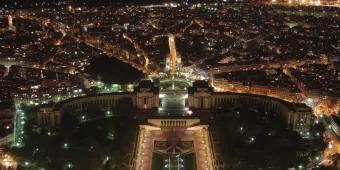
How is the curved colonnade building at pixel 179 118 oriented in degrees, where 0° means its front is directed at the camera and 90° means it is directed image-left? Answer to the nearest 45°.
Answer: approximately 0°
